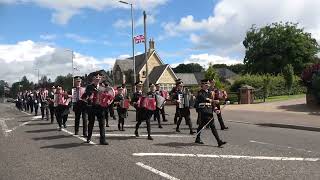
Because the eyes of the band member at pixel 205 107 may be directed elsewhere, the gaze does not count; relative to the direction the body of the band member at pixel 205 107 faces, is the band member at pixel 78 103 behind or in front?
behind

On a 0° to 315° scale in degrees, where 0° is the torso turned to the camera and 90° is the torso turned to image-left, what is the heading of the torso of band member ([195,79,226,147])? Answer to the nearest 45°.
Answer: approximately 315°

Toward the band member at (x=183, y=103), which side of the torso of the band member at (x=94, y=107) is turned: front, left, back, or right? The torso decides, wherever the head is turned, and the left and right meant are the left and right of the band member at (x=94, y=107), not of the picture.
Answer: left

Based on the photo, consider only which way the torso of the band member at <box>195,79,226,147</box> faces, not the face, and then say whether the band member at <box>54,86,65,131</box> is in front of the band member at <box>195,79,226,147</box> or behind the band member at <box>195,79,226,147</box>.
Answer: behind

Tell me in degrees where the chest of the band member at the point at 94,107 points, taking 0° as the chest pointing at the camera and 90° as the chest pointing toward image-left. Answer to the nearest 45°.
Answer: approximately 315°

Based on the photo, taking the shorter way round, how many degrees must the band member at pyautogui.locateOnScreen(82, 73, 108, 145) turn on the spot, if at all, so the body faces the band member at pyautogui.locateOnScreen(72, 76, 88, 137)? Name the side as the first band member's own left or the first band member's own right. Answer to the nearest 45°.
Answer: approximately 135° to the first band member's own left

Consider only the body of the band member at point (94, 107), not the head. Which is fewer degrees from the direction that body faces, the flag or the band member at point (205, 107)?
the band member
